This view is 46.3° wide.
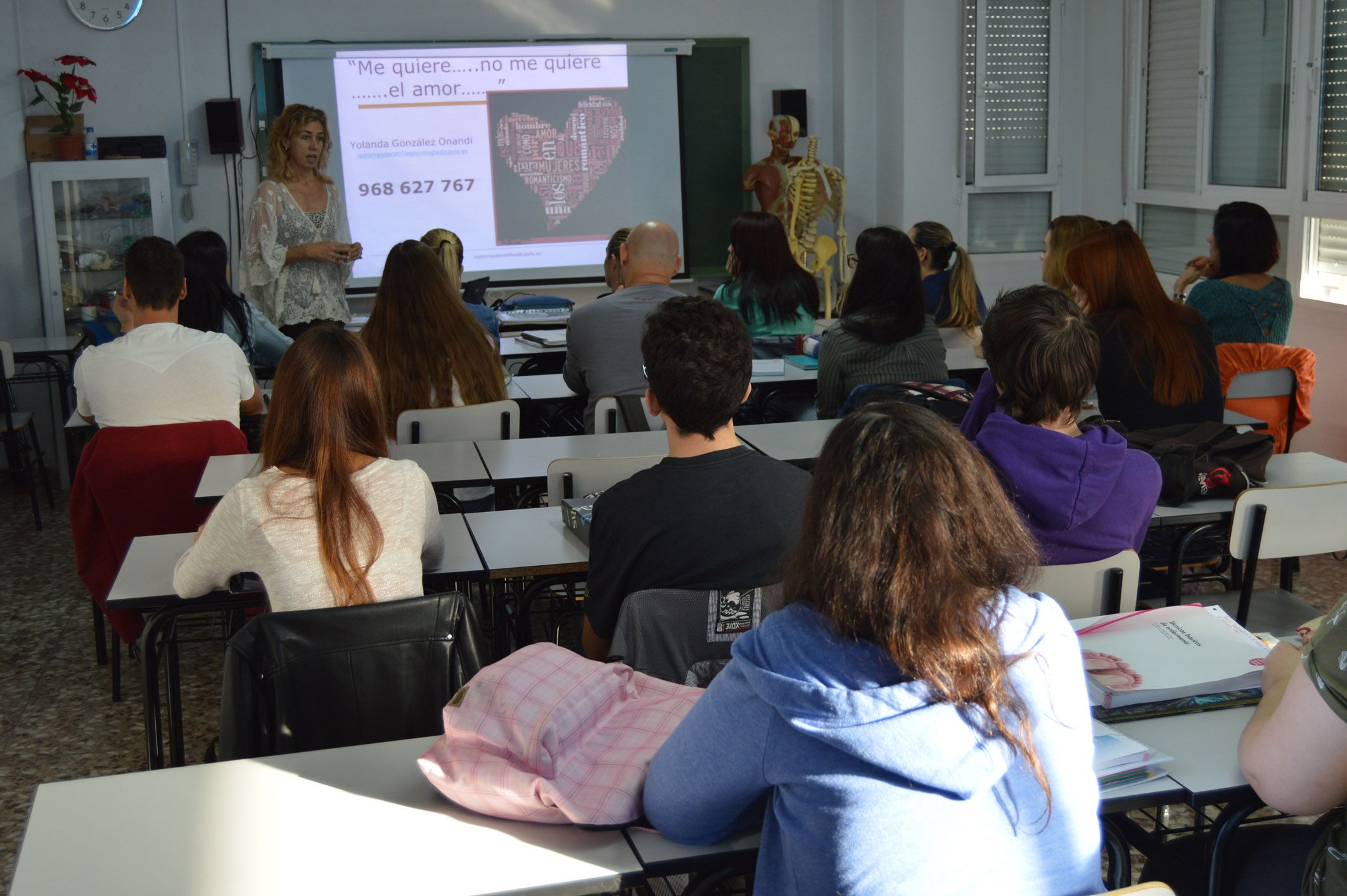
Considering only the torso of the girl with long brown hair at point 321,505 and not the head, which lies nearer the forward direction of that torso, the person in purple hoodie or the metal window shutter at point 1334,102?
the metal window shutter

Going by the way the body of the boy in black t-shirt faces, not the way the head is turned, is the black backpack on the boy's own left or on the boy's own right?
on the boy's own right

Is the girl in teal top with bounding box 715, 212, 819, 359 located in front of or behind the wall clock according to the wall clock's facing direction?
in front

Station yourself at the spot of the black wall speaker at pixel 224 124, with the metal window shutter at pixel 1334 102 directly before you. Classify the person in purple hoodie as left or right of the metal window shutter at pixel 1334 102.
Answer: right

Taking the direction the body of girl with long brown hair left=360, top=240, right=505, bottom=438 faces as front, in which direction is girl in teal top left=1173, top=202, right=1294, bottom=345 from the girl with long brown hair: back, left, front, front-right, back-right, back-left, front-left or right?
right

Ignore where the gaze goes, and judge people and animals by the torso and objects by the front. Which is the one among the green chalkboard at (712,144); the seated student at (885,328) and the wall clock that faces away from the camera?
the seated student

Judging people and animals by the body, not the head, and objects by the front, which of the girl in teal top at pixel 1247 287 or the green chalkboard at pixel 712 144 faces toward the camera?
the green chalkboard

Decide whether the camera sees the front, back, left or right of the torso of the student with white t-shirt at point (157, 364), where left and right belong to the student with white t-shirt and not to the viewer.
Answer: back

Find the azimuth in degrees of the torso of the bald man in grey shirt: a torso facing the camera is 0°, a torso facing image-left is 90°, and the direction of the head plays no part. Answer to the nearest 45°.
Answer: approximately 180°

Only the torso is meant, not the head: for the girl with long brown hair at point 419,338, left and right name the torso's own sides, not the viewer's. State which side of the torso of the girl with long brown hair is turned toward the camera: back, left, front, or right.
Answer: back

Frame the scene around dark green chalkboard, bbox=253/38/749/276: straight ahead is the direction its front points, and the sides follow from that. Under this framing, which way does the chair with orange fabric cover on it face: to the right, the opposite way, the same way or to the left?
the opposite way

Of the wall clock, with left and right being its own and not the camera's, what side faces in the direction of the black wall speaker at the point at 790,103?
left

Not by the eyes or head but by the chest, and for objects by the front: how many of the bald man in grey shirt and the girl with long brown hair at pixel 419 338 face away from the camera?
2

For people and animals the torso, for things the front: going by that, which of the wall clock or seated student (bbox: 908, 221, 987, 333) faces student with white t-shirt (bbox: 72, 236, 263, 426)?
the wall clock

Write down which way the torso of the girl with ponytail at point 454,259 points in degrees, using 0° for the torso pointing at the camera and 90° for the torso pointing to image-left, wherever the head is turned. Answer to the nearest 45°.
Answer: approximately 180°

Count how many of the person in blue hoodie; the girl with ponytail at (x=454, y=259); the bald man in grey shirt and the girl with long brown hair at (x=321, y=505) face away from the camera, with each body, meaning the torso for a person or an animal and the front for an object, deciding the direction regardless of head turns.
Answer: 4

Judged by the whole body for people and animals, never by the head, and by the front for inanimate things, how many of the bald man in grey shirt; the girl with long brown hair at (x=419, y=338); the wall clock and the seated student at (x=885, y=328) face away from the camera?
3

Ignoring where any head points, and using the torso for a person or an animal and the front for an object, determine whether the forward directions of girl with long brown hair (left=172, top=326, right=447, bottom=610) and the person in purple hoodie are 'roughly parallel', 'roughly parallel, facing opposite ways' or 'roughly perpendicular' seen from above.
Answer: roughly parallel
